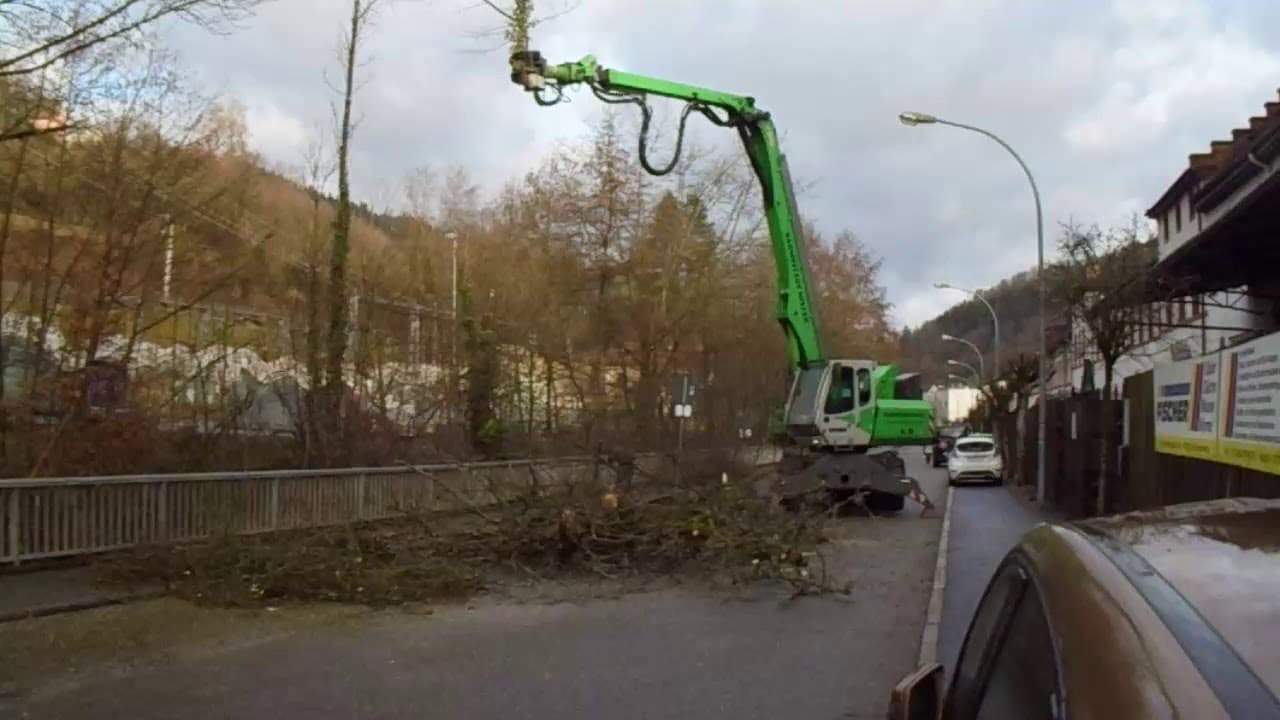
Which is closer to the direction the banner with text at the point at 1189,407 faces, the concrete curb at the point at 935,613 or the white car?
the concrete curb

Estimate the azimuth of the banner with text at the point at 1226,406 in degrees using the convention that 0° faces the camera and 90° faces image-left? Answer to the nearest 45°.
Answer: approximately 45°

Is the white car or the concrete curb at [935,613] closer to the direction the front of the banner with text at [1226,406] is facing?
the concrete curb

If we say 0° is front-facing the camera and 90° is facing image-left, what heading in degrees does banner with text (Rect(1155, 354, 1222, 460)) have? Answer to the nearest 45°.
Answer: approximately 45°

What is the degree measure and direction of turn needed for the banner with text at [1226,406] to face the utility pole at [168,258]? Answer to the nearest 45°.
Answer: approximately 45° to its right

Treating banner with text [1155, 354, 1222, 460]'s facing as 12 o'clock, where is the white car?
The white car is roughly at 4 o'clock from the banner with text.
